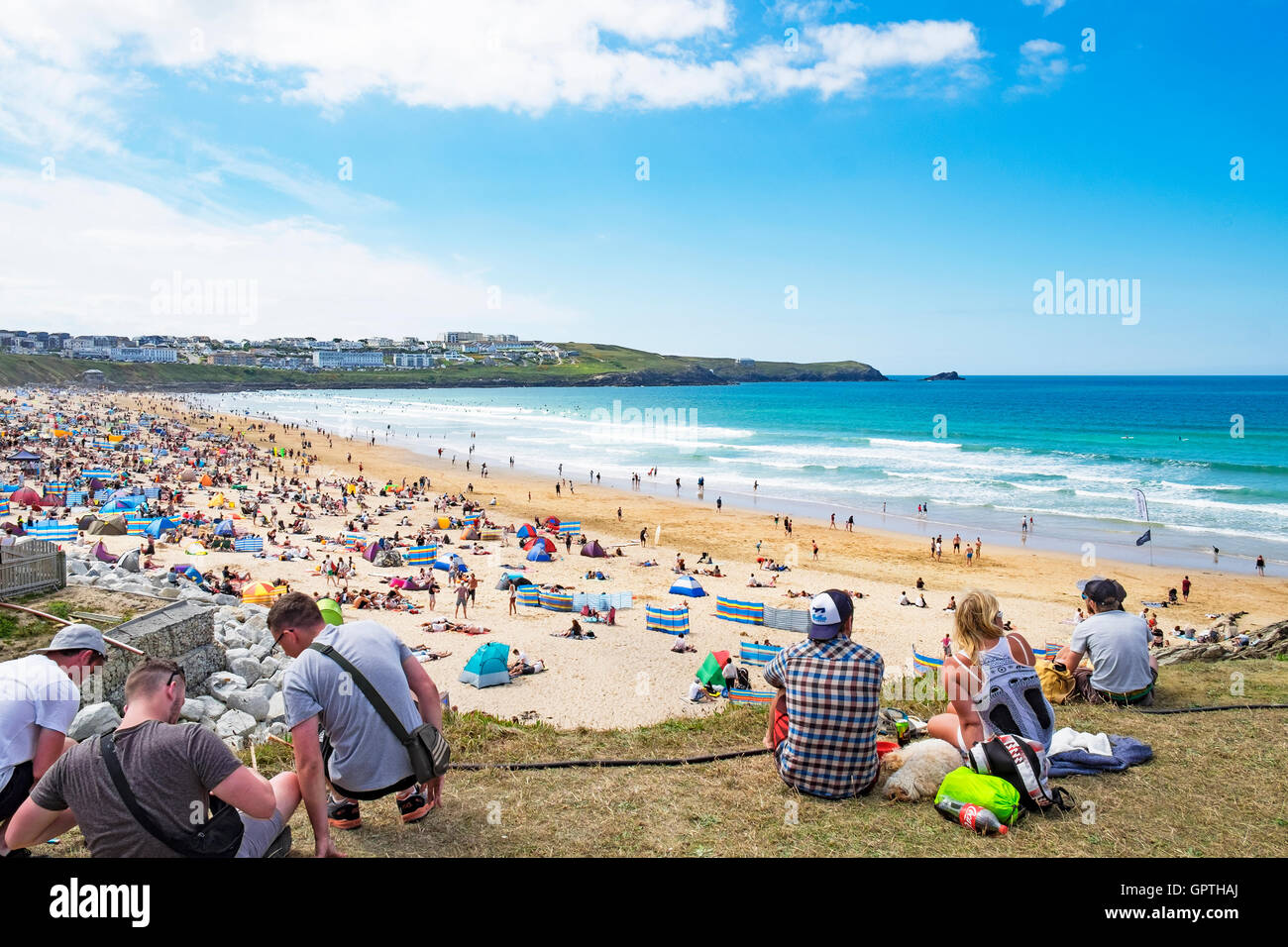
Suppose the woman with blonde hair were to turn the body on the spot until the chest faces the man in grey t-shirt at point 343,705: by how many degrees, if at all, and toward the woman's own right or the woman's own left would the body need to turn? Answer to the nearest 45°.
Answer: approximately 90° to the woman's own left

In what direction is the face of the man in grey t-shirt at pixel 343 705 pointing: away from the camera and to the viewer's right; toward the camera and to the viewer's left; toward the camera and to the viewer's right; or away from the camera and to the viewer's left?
away from the camera and to the viewer's left

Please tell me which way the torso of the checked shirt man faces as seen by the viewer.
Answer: away from the camera

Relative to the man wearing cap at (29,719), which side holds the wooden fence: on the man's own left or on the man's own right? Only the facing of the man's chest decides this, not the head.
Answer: on the man's own left

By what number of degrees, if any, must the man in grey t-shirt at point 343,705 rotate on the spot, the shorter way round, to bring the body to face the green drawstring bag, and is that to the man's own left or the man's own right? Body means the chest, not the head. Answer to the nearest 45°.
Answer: approximately 135° to the man's own right

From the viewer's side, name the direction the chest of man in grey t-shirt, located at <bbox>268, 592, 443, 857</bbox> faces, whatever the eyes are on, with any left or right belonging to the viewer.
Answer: facing away from the viewer and to the left of the viewer
